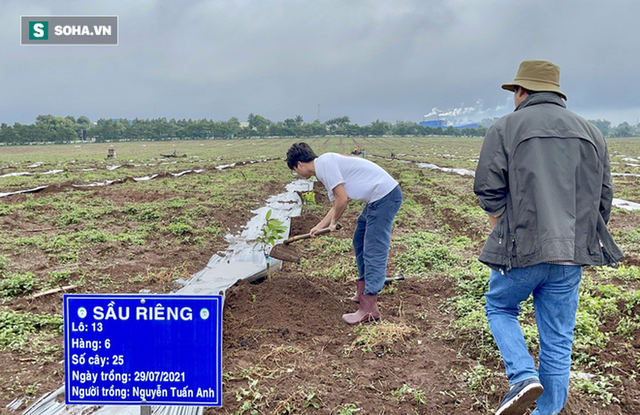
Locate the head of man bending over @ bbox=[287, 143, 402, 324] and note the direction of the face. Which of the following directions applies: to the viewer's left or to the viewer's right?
to the viewer's left

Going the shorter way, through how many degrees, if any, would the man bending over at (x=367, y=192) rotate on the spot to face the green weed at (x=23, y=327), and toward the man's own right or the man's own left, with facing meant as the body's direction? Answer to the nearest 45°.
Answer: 0° — they already face it

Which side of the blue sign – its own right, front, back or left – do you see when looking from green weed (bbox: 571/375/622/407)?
left

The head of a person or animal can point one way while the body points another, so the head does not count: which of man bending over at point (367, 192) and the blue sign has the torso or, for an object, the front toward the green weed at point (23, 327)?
the man bending over

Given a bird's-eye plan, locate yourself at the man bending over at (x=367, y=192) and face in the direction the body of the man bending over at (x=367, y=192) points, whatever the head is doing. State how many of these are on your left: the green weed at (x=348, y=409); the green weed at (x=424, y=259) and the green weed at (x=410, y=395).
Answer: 2

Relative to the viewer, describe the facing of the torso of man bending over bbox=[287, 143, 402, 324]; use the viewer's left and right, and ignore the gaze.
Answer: facing to the left of the viewer

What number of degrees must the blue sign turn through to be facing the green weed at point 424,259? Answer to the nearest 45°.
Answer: approximately 135° to its left

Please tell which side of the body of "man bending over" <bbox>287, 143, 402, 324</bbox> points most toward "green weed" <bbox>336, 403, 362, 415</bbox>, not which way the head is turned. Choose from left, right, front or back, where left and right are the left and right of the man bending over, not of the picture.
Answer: left

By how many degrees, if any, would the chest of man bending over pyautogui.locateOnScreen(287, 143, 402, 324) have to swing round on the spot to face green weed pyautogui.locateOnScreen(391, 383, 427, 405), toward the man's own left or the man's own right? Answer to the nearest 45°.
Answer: approximately 90° to the man's own left

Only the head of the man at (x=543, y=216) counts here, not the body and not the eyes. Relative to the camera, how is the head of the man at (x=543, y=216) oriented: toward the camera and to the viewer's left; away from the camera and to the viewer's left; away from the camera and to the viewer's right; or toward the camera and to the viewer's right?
away from the camera and to the viewer's left

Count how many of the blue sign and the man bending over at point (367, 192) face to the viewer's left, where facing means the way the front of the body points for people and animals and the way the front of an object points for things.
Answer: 1

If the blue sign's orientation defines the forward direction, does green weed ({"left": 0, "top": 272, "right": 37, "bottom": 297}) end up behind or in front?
behind
